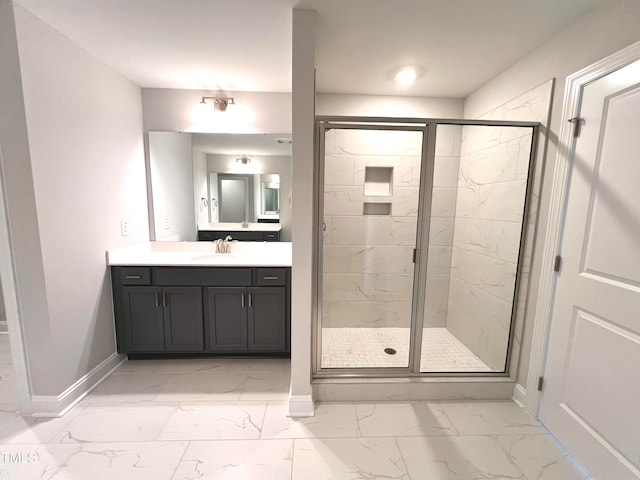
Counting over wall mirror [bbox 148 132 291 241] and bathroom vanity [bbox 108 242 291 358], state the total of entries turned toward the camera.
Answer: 2

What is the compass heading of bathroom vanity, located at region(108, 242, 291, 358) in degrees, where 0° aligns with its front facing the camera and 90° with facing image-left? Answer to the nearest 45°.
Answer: approximately 0°

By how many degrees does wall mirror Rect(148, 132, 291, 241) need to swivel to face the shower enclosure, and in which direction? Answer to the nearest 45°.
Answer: approximately 45° to its left

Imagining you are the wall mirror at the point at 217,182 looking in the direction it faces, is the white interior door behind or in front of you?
in front

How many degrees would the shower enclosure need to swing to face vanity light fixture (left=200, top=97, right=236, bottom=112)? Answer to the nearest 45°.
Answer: approximately 90° to its right

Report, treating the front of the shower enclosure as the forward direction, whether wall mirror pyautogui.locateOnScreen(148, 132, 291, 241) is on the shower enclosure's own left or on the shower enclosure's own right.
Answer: on the shower enclosure's own right

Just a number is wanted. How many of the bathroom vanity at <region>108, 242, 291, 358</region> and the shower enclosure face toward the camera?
2

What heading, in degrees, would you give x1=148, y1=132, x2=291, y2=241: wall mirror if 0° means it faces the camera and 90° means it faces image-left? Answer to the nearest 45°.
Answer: approximately 0°
